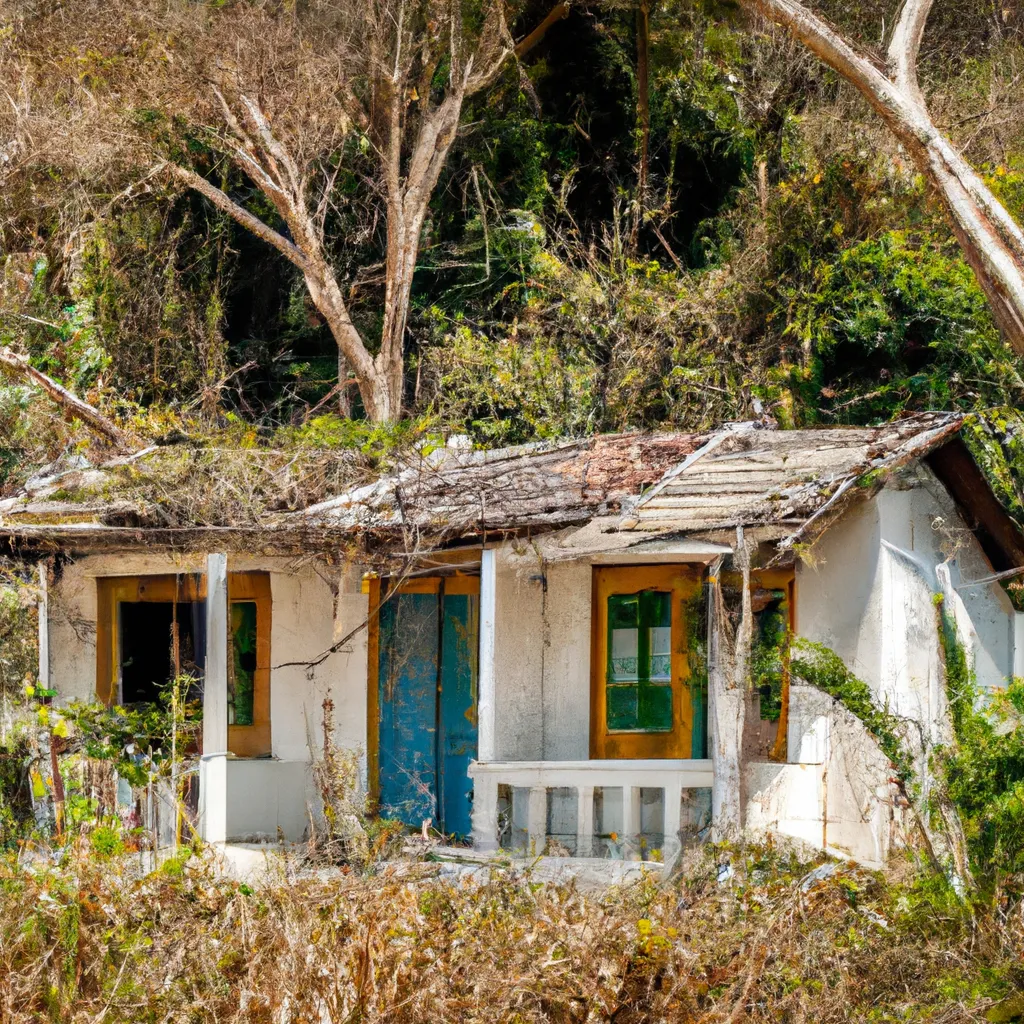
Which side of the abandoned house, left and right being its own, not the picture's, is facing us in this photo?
front

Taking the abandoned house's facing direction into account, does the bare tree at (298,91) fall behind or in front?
behind

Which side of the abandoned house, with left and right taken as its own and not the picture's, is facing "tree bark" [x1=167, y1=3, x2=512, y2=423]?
back
